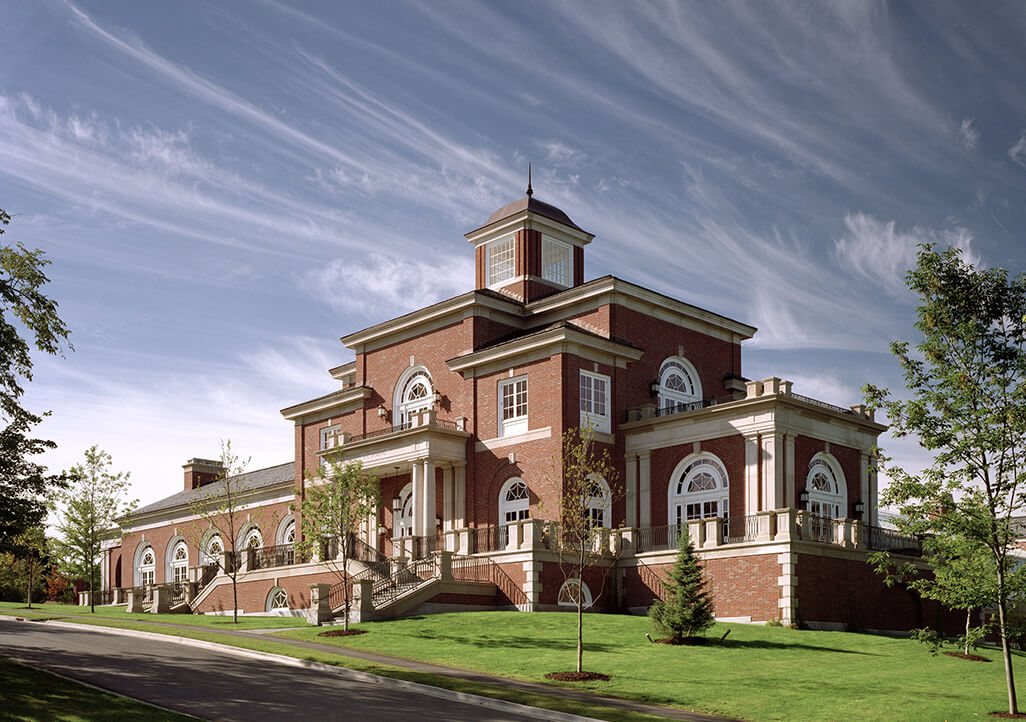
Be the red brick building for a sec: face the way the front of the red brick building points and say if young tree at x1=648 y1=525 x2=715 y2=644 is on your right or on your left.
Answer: on your left

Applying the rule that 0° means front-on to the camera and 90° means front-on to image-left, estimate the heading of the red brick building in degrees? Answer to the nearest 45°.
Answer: approximately 45°
